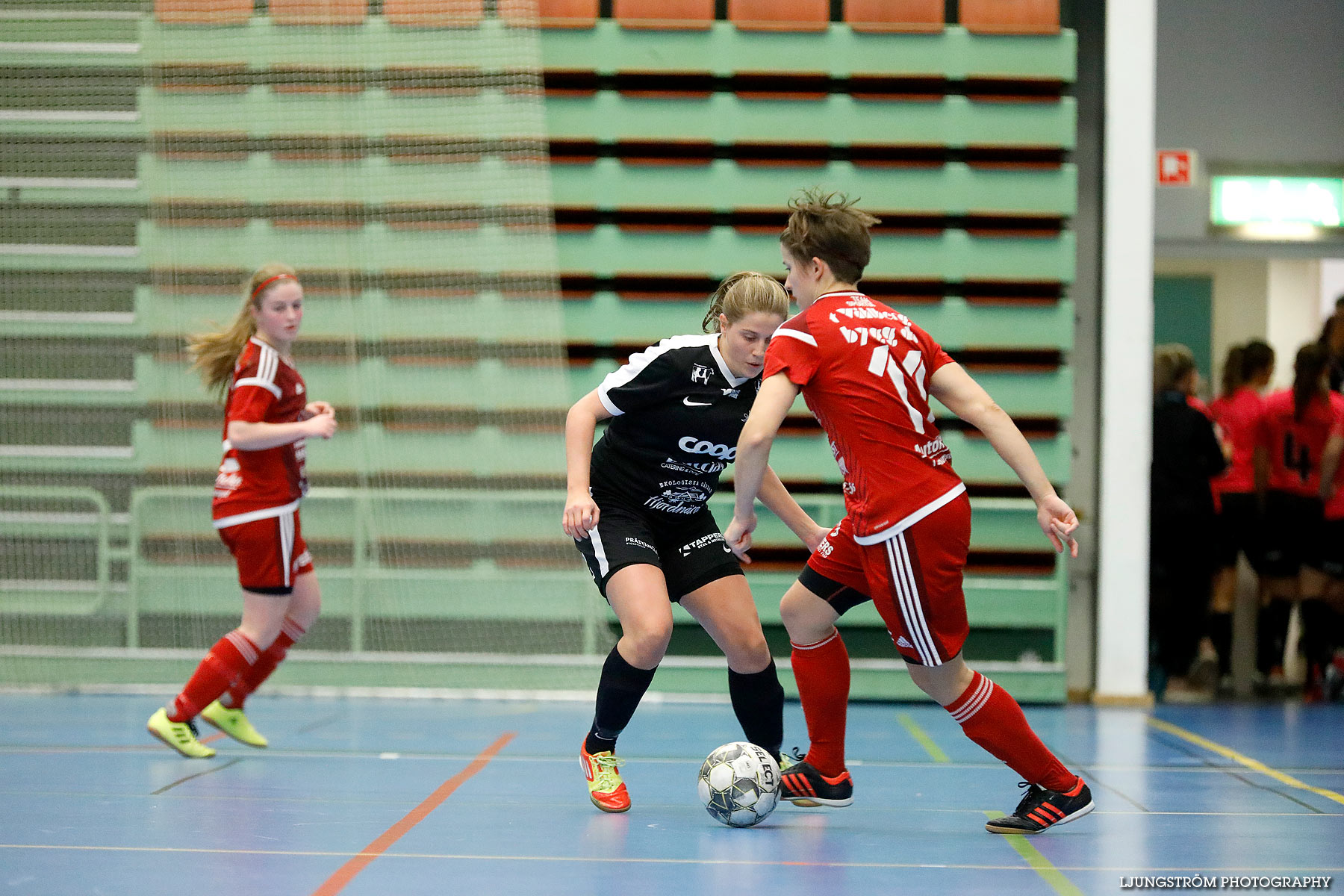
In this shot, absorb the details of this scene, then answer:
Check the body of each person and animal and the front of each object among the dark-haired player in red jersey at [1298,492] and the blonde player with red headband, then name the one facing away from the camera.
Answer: the dark-haired player in red jersey

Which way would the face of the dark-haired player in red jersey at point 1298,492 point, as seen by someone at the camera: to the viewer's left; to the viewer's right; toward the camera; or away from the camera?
away from the camera

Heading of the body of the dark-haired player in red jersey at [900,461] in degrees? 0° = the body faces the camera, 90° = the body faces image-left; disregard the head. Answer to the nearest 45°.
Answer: approximately 135°

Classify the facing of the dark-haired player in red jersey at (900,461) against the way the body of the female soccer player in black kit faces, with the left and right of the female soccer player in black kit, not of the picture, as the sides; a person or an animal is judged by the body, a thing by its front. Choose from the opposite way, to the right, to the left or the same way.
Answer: the opposite way

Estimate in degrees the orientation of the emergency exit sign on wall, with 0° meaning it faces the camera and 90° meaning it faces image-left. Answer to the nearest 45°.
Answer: approximately 0°

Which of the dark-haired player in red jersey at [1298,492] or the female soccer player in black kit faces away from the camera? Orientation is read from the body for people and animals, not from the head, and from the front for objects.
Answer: the dark-haired player in red jersey

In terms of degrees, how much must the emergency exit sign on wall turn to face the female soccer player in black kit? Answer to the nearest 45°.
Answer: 0° — it already faces them

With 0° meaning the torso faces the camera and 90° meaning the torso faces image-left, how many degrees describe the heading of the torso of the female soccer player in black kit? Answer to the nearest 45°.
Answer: approximately 315°

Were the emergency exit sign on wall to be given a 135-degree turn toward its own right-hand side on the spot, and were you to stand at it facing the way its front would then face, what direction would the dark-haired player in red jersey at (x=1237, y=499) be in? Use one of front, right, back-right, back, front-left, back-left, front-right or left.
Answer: back-left

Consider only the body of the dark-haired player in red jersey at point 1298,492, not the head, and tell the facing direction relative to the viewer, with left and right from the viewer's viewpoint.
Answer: facing away from the viewer

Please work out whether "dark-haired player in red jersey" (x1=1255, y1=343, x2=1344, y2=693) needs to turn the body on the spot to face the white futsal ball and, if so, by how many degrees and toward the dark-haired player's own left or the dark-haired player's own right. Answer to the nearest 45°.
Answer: approximately 180°
